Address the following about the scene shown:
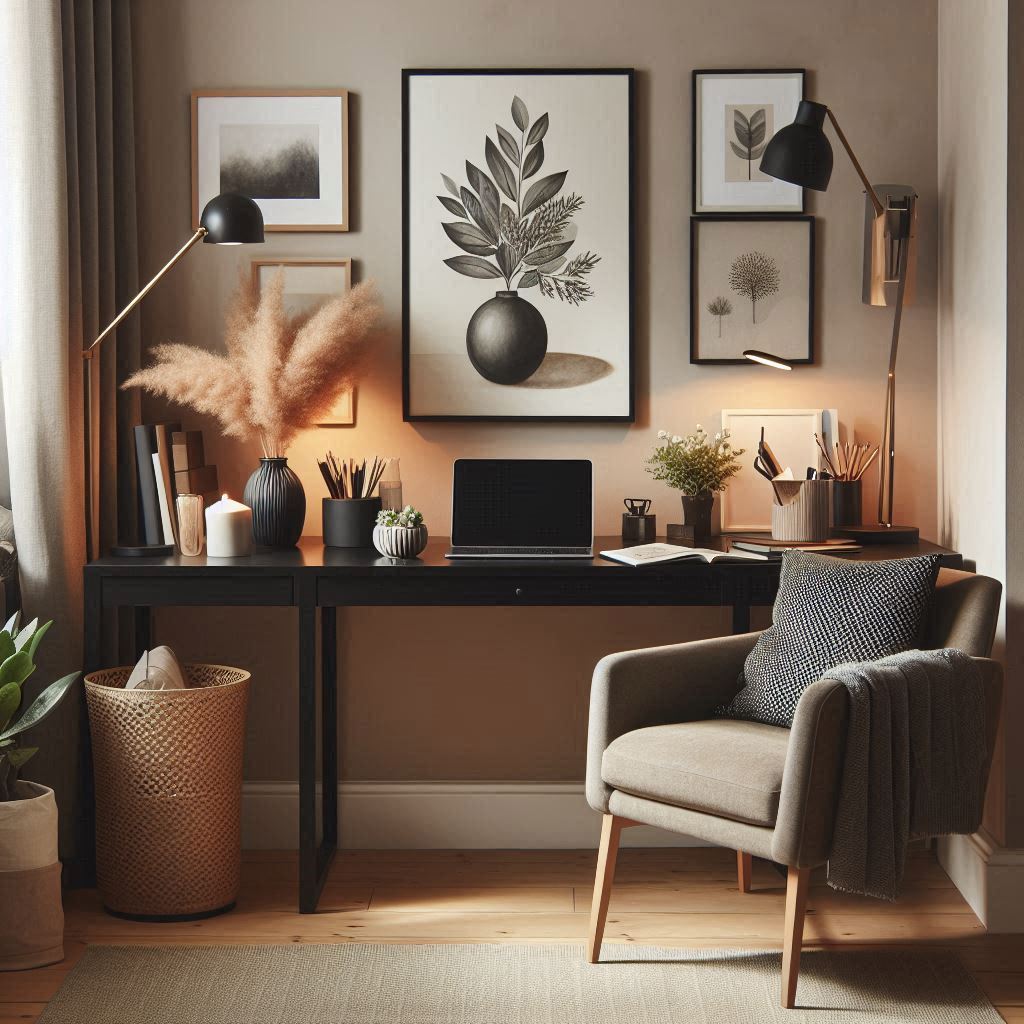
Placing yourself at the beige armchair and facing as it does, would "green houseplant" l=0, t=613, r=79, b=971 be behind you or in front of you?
in front

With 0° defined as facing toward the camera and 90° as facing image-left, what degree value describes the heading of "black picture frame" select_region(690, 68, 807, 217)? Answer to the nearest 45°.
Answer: approximately 0°

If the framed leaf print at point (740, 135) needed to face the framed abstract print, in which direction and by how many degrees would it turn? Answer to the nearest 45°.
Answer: approximately 90° to its right

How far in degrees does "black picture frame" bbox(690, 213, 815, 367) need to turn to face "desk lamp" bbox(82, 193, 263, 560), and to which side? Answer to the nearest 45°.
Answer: approximately 45° to its right

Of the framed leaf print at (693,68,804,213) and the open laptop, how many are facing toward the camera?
2

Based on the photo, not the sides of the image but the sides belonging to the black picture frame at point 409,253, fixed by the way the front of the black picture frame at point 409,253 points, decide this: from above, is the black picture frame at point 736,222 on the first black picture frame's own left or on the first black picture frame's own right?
on the first black picture frame's own left
